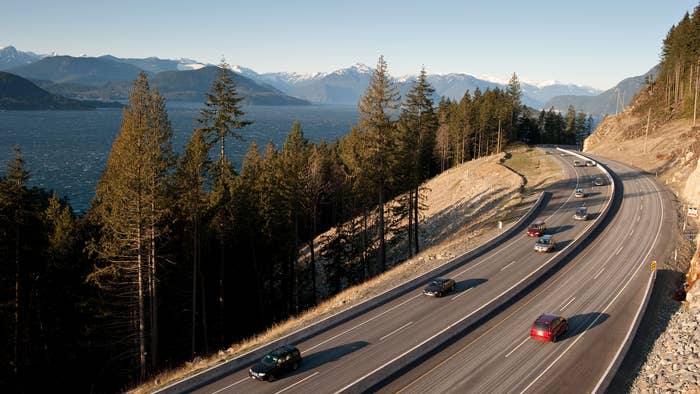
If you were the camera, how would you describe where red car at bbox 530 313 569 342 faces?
facing away from the viewer and to the right of the viewer

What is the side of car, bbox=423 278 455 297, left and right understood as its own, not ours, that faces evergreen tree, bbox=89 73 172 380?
front

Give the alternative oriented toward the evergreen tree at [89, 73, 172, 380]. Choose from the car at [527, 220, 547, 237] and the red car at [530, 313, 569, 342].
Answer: the car

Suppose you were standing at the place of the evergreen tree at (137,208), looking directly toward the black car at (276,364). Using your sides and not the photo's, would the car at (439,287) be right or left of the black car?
left

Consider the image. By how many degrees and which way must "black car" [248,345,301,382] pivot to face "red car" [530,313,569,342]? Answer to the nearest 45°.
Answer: approximately 135° to its left

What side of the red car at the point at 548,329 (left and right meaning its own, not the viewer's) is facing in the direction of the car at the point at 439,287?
left

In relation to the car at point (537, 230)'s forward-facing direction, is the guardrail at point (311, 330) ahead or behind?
ahead

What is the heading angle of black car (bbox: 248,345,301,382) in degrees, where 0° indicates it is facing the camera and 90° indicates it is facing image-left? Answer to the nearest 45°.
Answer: approximately 45°

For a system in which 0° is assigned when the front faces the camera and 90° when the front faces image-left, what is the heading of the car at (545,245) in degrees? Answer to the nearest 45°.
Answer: approximately 45°

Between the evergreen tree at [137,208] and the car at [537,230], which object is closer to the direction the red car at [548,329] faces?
the car

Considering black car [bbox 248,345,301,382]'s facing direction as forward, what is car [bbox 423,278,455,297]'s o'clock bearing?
The car is roughly at 6 o'clock from the black car.
